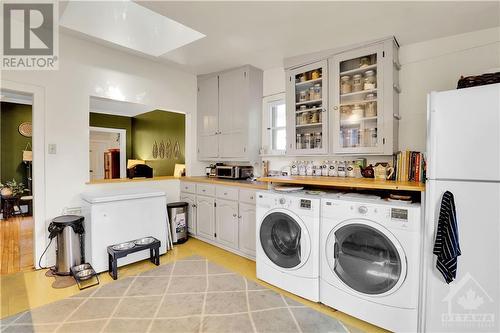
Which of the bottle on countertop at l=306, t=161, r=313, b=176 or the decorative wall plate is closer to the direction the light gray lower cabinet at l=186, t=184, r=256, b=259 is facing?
the decorative wall plate

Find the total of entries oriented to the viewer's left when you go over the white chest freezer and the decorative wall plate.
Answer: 0

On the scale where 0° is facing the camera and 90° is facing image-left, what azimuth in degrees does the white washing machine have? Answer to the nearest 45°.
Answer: approximately 45°

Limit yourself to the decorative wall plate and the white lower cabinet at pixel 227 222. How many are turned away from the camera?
0

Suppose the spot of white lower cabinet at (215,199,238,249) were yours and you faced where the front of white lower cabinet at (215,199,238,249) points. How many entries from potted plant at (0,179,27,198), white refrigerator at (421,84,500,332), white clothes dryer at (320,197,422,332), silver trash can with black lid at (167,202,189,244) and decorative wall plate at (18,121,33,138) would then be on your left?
2

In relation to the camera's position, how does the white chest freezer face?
facing the viewer and to the right of the viewer

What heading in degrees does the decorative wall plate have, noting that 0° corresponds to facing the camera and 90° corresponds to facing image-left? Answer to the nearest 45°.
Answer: approximately 0°

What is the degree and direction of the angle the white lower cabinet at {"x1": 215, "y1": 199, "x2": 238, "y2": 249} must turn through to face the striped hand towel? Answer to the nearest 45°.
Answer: approximately 90° to its left

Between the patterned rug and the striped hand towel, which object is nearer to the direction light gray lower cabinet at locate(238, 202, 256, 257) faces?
the patterned rug
